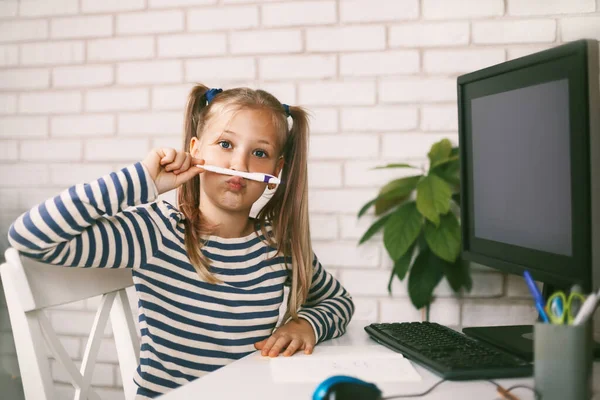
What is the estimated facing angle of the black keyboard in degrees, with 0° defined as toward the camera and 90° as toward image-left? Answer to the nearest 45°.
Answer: approximately 45°

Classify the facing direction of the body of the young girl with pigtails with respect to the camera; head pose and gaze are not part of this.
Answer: toward the camera

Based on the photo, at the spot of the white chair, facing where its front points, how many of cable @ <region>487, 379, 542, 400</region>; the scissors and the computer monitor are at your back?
0

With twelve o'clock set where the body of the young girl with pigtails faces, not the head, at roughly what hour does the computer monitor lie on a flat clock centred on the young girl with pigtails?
The computer monitor is roughly at 10 o'clock from the young girl with pigtails.

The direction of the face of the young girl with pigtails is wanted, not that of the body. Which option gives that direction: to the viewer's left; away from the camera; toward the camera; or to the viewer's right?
toward the camera

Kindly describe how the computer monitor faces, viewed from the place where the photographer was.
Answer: facing the viewer and to the left of the viewer

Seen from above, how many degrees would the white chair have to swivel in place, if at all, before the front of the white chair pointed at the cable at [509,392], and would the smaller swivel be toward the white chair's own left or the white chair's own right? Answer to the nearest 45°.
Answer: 0° — it already faces it

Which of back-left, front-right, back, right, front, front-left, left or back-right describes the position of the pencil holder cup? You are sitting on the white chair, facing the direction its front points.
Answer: front

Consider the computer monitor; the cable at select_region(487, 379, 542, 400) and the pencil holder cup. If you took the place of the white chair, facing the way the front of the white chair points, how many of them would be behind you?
0

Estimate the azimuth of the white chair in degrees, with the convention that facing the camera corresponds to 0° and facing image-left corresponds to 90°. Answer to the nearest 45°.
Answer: approximately 315°

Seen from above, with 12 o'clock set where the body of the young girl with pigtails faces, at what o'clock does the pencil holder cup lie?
The pencil holder cup is roughly at 11 o'clock from the young girl with pigtails.
